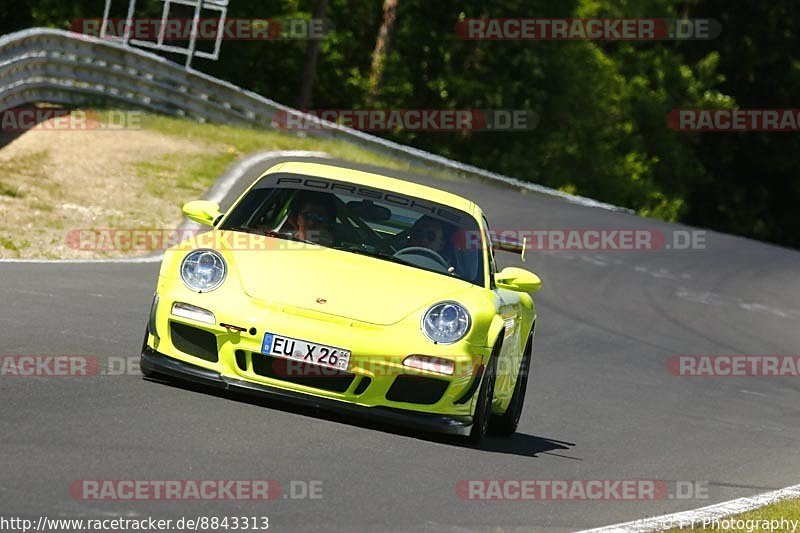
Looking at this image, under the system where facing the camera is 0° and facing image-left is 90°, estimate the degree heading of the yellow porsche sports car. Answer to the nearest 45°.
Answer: approximately 0°

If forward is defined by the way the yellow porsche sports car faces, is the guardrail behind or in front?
behind
